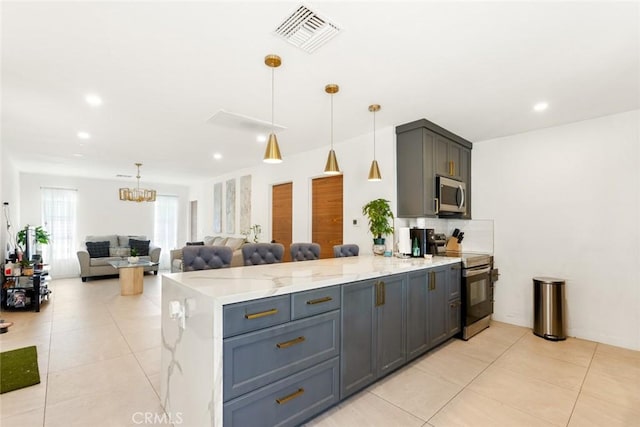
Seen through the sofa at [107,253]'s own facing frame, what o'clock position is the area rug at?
The area rug is roughly at 12 o'clock from the sofa.

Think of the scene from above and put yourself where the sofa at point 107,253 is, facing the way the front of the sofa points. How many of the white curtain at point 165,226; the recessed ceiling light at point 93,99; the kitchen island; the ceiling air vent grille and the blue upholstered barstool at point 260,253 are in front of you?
4

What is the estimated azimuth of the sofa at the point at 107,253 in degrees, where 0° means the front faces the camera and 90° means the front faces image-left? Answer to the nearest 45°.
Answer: approximately 0°

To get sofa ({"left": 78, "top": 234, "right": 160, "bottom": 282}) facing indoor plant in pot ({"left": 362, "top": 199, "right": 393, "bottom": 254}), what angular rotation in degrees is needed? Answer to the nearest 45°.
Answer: approximately 45° to its left

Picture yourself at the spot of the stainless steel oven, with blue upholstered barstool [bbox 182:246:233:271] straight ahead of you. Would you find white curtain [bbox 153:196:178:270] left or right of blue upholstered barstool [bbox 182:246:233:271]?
right

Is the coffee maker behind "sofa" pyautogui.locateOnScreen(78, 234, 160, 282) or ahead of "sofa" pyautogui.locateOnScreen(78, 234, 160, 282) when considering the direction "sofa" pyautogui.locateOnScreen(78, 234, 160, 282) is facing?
ahead

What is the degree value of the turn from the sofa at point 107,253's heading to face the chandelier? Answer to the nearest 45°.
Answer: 0° — it already faces it

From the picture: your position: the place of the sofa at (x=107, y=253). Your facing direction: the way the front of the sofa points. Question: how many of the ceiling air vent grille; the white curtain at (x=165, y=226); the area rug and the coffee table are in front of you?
3

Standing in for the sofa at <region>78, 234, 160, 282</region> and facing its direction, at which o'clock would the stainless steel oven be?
The stainless steel oven is roughly at 11 o'clock from the sofa.

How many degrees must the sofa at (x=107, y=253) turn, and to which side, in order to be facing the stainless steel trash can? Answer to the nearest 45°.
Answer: approximately 45° to its left

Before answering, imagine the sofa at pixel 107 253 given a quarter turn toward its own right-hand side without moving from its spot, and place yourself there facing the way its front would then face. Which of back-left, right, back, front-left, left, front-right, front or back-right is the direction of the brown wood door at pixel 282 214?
back-left

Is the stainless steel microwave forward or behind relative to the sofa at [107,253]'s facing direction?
forward

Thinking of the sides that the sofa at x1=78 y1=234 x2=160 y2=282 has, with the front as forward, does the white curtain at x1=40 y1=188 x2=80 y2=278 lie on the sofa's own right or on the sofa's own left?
on the sofa's own right

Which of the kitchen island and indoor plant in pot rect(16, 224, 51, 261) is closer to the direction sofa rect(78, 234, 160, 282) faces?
the kitchen island
